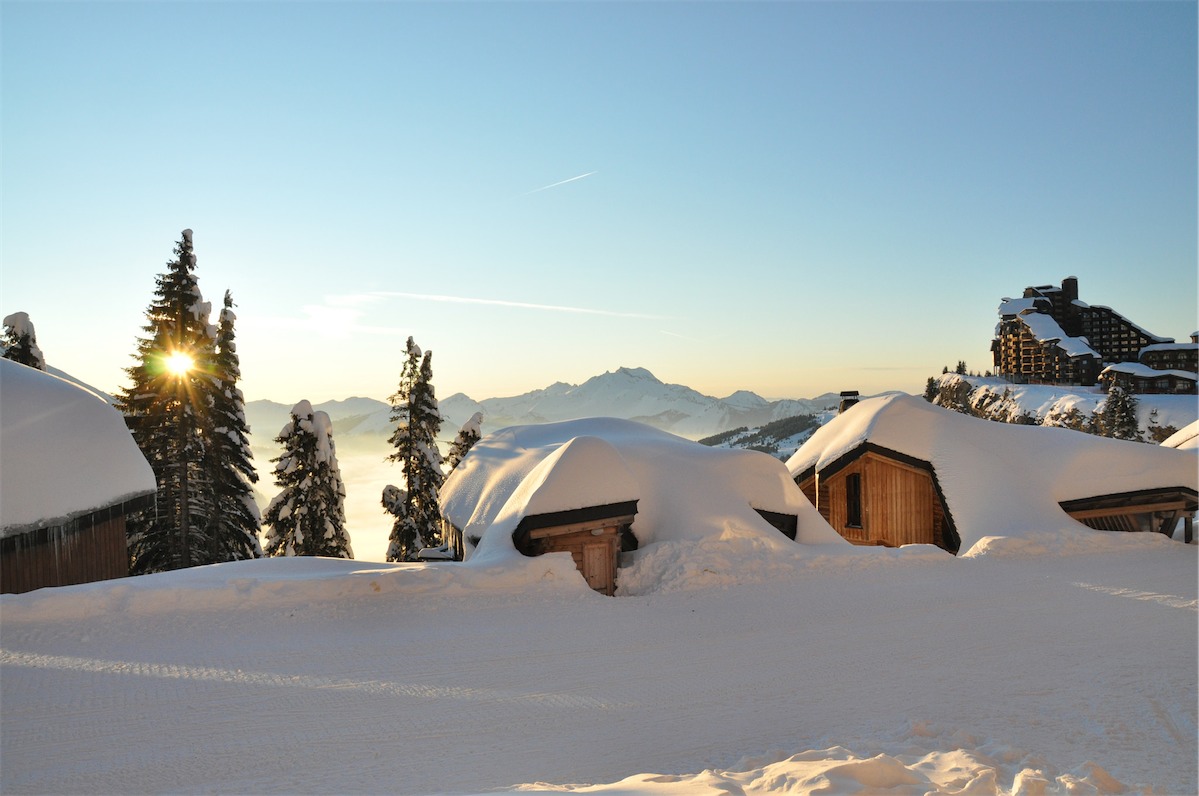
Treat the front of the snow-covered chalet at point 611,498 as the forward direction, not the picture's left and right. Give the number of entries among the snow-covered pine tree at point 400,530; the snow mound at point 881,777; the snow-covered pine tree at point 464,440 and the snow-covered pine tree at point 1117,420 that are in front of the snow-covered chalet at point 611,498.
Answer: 1

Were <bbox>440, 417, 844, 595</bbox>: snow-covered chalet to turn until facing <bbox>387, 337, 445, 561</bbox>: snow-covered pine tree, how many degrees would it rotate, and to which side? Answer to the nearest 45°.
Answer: approximately 135° to its right

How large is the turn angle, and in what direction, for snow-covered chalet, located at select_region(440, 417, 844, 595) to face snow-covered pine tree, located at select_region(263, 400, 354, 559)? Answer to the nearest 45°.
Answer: approximately 135° to its right

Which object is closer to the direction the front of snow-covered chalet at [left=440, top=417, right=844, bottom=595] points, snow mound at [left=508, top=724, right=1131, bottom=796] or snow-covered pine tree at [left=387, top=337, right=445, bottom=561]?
the snow mound

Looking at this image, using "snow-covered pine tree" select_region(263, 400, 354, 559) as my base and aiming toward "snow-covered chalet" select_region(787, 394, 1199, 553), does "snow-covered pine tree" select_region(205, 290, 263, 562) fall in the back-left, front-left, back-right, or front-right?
back-right

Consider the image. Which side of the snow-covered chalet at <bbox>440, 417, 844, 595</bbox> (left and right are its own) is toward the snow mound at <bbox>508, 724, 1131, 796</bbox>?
front

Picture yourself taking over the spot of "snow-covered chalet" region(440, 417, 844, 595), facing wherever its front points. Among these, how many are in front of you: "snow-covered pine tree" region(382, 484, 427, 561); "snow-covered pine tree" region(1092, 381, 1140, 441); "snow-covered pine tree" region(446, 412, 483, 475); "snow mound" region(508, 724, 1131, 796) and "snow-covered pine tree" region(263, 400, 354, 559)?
1

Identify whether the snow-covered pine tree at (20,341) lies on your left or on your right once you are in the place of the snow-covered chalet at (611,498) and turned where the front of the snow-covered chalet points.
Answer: on your right

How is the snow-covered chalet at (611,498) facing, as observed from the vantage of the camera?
facing the viewer

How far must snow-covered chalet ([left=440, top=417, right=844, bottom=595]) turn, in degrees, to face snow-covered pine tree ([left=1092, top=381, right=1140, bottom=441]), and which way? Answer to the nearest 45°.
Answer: approximately 135° to its left

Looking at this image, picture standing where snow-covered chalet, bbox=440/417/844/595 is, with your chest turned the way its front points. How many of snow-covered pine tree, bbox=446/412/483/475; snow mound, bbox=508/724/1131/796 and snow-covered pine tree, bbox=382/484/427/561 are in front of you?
1

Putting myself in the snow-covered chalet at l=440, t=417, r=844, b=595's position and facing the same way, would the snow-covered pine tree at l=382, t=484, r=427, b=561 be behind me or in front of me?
behind

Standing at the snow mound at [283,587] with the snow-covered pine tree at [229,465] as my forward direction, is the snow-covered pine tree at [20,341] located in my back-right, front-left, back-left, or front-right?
front-left
